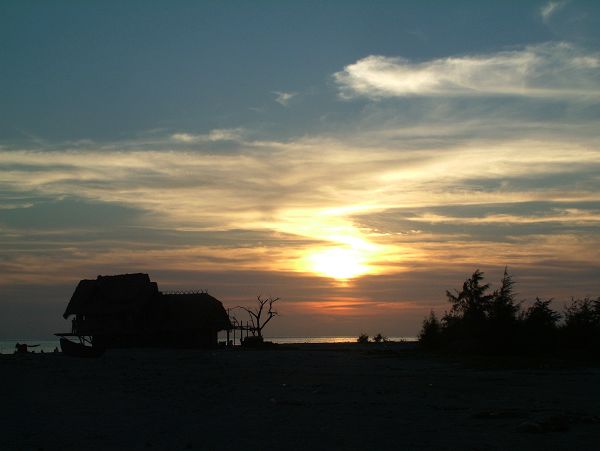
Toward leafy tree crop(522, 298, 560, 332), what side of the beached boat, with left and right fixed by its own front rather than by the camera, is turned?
back

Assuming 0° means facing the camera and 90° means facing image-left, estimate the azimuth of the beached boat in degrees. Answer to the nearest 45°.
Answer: approximately 90°
